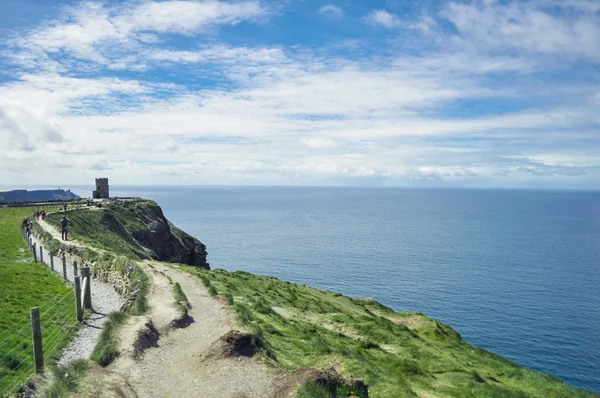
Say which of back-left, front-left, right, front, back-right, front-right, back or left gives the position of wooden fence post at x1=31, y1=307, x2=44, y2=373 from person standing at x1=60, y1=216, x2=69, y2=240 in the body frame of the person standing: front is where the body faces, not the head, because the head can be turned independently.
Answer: back

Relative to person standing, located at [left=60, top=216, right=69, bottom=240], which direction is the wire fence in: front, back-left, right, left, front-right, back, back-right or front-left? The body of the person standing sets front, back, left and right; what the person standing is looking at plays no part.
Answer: back

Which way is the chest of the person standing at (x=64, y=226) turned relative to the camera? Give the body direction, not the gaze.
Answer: away from the camera

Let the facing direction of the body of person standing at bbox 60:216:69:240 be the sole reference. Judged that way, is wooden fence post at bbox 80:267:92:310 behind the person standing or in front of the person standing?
behind

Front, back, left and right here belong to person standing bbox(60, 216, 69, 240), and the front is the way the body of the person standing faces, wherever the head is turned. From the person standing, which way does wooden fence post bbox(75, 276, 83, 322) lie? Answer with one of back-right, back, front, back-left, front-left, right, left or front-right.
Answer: back
